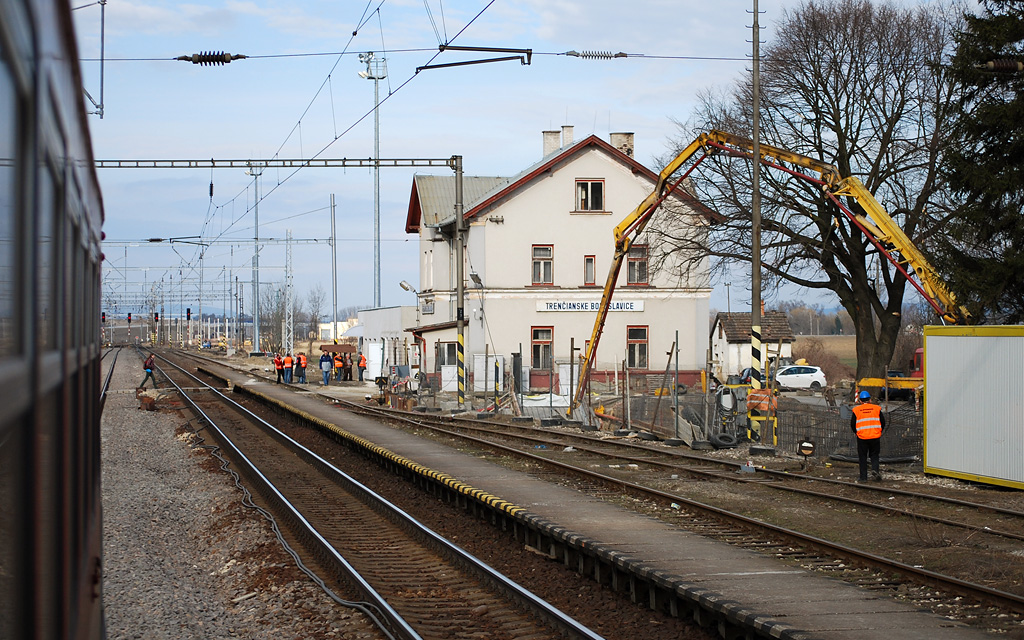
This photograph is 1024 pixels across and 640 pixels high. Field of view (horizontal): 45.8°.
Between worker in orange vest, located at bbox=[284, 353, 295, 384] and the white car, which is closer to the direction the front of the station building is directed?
the worker in orange vest

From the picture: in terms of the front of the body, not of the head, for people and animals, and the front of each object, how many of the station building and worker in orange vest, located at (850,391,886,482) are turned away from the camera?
1

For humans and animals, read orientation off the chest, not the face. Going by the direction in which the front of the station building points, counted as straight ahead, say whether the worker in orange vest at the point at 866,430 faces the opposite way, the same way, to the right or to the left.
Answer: the opposite way

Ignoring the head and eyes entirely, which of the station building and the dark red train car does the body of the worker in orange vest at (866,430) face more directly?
the station building

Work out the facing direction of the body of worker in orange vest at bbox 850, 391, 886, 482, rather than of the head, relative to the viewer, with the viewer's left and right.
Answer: facing away from the viewer

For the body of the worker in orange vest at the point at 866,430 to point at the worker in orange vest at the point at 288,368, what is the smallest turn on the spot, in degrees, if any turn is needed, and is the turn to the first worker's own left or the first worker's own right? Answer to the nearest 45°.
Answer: approximately 45° to the first worker's own left

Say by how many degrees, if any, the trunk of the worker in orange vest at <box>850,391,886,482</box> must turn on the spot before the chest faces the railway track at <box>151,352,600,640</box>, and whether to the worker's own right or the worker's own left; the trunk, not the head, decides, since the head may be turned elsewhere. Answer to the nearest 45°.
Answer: approximately 135° to the worker's own left

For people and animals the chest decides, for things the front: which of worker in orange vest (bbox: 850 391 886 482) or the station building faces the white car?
the worker in orange vest

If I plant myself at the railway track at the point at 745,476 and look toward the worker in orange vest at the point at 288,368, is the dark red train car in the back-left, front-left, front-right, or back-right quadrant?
back-left

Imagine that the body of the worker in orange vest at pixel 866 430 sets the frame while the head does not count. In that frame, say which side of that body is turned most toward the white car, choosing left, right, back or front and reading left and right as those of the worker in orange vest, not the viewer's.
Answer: front

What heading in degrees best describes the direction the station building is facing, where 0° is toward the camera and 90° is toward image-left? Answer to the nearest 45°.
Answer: approximately 90°
